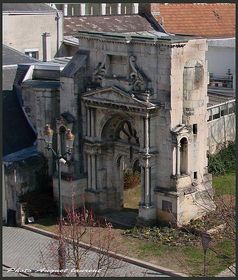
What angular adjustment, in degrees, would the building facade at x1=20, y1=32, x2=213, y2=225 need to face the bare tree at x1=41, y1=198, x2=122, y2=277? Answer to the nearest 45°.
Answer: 0° — it already faces it

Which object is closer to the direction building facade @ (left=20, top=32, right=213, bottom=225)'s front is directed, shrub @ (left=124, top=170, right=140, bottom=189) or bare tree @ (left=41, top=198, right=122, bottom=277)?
the bare tree

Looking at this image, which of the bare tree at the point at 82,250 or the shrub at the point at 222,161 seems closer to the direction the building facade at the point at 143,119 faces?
the bare tree

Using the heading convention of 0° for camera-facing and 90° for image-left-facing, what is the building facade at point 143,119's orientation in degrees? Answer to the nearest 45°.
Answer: approximately 45°
